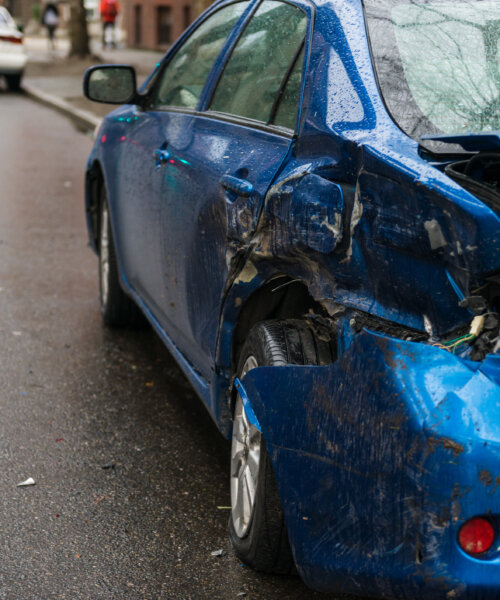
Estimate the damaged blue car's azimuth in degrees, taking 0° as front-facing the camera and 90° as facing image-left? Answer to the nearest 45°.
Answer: approximately 135°

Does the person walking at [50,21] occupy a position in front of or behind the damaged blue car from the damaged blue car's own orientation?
in front

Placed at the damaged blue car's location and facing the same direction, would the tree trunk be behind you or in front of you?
in front

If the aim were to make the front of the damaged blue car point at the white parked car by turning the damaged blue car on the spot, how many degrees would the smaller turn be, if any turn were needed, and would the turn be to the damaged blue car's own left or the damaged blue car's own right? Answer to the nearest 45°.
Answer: approximately 45° to the damaged blue car's own right
